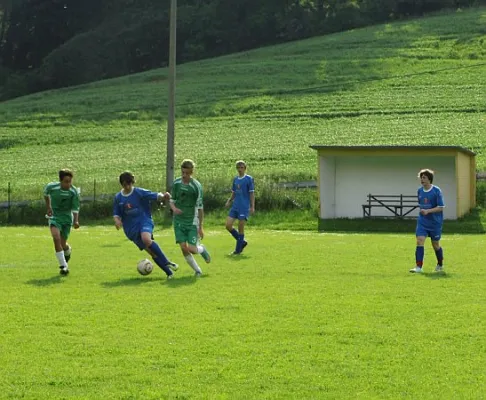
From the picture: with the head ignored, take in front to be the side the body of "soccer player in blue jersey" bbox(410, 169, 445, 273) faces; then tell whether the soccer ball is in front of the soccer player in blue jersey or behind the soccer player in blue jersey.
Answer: in front

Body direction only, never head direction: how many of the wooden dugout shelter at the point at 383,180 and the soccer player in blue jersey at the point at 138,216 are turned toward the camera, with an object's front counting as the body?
2

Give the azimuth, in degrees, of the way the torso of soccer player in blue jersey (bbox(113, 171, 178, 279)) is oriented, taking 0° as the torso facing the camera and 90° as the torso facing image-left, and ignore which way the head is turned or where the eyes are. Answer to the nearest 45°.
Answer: approximately 0°

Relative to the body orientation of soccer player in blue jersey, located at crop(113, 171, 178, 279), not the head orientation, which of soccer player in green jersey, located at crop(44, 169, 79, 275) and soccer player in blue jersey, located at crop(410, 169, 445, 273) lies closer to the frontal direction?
the soccer player in green jersey

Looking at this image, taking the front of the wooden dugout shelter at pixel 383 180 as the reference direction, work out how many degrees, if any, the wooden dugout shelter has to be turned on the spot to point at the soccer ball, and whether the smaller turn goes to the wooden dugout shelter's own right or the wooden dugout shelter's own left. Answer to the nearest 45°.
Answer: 0° — it already faces it

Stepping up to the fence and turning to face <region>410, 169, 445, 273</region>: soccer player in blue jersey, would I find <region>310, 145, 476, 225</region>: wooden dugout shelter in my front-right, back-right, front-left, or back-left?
front-left

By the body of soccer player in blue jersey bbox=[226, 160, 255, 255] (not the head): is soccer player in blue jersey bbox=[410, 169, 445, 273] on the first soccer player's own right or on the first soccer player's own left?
on the first soccer player's own left

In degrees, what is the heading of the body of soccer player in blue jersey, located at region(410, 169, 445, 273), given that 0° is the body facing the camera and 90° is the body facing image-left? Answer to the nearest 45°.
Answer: approximately 45°

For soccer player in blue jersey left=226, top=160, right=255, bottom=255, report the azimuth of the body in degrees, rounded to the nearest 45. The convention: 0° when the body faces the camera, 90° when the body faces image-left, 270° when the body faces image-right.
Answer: approximately 45°

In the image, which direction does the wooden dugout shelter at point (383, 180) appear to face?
toward the camera
